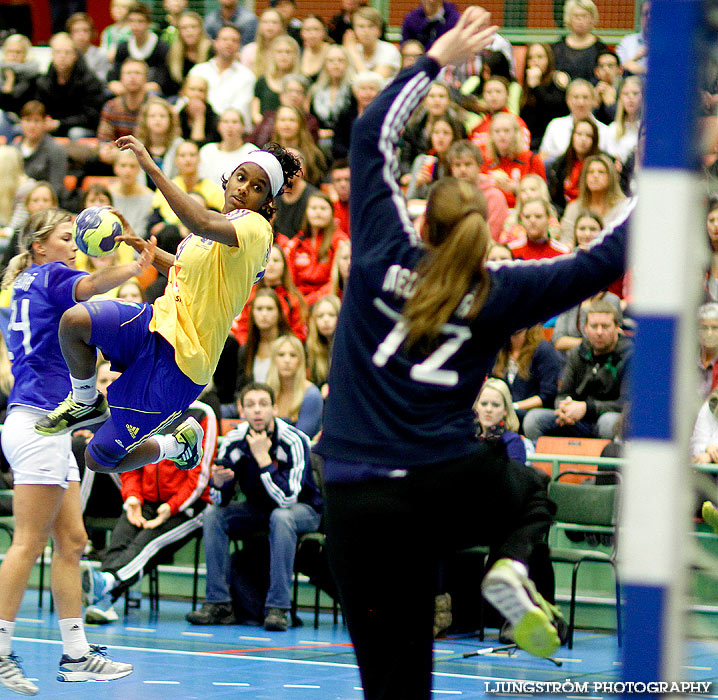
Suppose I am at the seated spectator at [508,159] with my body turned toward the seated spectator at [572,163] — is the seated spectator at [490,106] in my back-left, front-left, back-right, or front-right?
back-left

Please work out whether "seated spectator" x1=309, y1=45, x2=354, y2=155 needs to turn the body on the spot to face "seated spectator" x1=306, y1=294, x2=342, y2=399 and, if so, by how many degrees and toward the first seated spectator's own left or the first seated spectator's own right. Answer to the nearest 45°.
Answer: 0° — they already face them

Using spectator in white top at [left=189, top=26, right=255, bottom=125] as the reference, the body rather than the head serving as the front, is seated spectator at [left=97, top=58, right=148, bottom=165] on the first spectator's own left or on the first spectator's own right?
on the first spectator's own right

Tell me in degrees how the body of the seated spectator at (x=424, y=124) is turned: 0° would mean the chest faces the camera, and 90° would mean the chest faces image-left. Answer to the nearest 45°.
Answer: approximately 0°

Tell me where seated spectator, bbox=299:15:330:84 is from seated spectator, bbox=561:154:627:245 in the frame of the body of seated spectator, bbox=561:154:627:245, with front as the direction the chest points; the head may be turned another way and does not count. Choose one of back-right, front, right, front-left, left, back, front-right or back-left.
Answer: back-right

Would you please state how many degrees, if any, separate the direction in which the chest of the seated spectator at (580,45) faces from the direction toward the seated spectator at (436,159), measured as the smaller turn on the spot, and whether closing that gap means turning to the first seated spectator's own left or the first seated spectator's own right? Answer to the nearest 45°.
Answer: approximately 45° to the first seated spectator's own right
